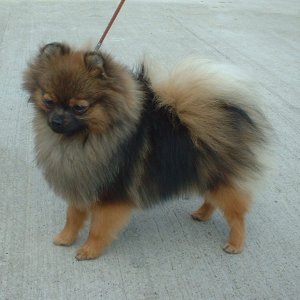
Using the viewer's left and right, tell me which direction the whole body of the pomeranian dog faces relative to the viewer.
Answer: facing the viewer and to the left of the viewer
